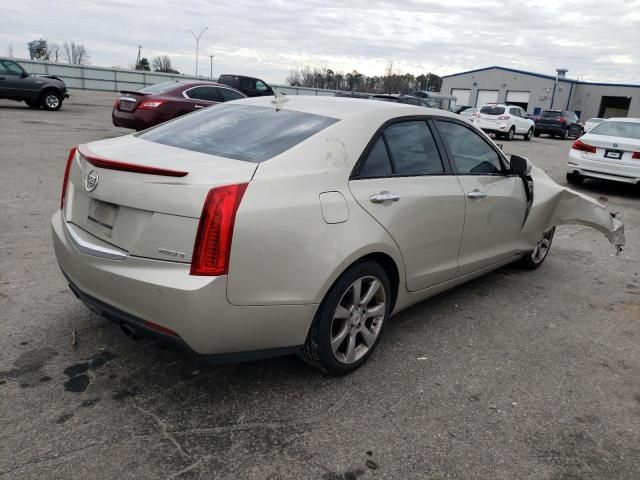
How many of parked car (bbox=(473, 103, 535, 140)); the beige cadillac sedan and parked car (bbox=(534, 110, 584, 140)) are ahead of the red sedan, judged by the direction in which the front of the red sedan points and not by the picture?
2

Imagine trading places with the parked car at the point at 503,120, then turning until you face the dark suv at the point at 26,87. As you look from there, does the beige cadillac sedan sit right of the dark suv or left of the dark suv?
left

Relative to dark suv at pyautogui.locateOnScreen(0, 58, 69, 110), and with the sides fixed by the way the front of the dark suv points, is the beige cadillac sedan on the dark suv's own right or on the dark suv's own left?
on the dark suv's own right

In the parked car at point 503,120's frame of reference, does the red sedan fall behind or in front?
behind

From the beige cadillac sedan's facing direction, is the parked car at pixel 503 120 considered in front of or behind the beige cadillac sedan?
in front

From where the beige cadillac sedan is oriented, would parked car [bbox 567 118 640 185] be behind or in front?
in front

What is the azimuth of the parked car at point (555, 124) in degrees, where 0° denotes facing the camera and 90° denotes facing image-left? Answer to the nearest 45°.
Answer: approximately 225°

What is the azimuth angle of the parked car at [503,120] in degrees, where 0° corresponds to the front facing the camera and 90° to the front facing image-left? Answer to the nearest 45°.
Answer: approximately 225°

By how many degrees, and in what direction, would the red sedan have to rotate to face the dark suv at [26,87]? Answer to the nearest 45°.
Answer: approximately 90° to its left
